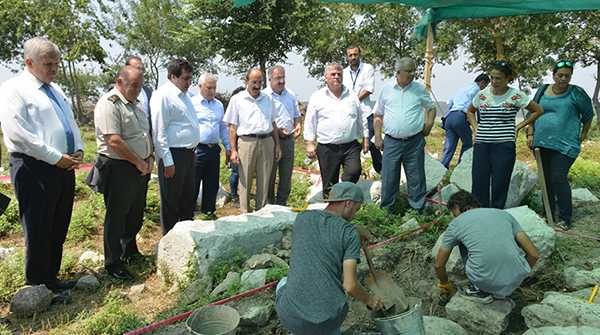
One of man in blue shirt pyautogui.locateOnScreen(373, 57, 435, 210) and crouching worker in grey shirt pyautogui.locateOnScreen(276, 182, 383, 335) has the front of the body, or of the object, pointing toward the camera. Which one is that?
the man in blue shirt

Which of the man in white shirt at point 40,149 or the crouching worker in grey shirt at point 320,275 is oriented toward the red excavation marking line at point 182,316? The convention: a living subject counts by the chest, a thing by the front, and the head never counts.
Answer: the man in white shirt

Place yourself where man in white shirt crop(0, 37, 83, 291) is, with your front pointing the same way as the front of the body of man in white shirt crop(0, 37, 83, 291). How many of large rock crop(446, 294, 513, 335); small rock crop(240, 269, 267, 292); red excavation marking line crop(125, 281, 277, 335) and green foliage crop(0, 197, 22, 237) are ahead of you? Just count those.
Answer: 3

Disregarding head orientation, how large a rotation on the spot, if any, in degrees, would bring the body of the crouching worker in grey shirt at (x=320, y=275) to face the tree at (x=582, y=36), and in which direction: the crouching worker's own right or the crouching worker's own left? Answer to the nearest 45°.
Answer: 0° — they already face it

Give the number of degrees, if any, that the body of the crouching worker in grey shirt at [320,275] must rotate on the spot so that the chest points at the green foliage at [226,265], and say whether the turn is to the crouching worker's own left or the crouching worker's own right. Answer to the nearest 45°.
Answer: approximately 90° to the crouching worker's own left

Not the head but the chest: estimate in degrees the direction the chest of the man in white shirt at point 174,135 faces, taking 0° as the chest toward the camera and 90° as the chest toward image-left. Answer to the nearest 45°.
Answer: approximately 315°

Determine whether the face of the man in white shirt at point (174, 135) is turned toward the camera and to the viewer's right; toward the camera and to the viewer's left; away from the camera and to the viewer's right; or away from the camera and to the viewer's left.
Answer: toward the camera and to the viewer's right

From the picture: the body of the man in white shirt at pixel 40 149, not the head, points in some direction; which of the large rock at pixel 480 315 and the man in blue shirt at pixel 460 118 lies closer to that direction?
the large rock

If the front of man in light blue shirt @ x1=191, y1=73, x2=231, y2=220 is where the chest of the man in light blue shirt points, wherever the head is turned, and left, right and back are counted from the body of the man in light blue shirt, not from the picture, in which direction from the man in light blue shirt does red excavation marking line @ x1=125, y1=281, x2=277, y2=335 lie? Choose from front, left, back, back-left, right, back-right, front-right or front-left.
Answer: front-right

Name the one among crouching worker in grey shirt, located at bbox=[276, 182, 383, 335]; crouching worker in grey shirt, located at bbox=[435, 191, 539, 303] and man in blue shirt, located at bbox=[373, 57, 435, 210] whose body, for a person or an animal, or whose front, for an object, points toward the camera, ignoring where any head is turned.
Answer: the man in blue shirt

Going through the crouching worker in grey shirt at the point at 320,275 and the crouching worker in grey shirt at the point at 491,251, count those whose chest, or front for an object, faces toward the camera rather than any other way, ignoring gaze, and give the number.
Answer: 0

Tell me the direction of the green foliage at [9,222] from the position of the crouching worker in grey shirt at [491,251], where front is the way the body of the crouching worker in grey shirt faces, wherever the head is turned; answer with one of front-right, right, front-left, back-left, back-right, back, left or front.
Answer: front-left

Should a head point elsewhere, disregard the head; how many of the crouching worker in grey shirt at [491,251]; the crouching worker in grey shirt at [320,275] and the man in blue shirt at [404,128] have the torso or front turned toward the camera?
1

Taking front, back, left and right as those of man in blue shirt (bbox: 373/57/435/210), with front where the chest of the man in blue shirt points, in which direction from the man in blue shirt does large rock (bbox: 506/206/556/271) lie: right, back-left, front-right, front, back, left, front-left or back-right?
front-left

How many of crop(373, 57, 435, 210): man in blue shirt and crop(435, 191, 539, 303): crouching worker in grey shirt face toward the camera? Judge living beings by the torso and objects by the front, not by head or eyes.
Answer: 1

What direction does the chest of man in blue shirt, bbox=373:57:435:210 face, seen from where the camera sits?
toward the camera

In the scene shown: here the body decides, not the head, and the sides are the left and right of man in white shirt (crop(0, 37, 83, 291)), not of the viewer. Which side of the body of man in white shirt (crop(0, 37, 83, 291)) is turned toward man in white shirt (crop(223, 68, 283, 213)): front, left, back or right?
left

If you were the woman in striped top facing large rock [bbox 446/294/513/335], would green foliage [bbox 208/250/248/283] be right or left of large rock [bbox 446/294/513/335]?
right

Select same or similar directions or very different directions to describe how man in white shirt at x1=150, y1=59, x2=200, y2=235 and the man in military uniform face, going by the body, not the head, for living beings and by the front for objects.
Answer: same or similar directions
